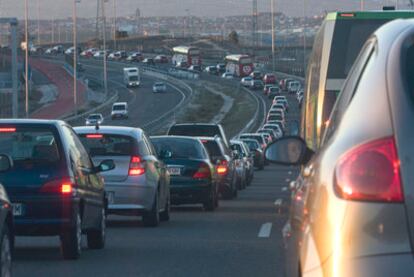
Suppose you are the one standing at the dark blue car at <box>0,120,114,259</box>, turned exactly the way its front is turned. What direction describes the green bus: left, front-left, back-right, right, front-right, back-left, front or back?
front-right

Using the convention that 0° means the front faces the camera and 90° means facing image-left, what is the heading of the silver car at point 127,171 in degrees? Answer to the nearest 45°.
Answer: approximately 180°

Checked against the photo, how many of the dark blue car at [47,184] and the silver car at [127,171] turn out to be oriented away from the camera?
2

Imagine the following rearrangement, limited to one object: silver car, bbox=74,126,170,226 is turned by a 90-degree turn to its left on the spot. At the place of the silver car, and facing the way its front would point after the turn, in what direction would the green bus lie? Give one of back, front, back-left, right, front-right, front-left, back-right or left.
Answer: back

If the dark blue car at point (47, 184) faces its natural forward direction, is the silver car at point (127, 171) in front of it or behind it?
in front

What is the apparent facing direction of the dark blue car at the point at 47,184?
away from the camera
